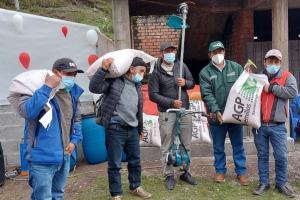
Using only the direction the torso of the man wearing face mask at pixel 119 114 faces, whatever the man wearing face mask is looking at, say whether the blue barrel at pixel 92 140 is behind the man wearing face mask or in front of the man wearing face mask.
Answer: behind

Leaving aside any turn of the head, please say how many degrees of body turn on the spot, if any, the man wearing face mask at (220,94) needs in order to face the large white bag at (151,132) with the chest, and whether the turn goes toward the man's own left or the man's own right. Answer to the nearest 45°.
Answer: approximately 135° to the man's own right

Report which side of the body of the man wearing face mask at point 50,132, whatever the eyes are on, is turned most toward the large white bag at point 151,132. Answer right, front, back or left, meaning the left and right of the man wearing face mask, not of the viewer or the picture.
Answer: left

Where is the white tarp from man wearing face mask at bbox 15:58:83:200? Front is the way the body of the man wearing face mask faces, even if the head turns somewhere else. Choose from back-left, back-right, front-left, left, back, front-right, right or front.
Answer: back-left

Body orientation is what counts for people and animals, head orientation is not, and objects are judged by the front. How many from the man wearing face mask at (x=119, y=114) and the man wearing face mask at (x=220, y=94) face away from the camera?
0

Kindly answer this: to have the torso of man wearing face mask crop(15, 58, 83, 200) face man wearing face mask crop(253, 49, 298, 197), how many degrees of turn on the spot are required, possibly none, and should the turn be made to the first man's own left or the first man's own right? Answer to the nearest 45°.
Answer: approximately 45° to the first man's own left

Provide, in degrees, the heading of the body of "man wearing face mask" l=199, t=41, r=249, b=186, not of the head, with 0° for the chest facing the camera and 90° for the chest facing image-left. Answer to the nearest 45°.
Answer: approximately 0°

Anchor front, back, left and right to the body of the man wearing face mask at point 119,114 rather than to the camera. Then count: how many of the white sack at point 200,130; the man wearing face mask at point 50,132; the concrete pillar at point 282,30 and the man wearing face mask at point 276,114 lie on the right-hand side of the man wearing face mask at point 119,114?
1

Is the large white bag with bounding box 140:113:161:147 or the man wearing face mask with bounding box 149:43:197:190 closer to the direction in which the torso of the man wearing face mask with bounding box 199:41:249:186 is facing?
the man wearing face mask

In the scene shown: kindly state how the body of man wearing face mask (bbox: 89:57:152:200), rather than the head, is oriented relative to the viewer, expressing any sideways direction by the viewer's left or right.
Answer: facing the viewer and to the right of the viewer

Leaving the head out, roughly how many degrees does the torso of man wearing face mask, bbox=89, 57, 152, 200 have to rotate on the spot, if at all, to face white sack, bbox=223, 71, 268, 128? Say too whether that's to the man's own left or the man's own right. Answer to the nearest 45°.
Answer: approximately 45° to the man's own left

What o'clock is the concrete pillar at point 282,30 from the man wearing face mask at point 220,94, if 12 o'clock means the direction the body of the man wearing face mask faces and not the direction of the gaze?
The concrete pillar is roughly at 7 o'clock from the man wearing face mask.
